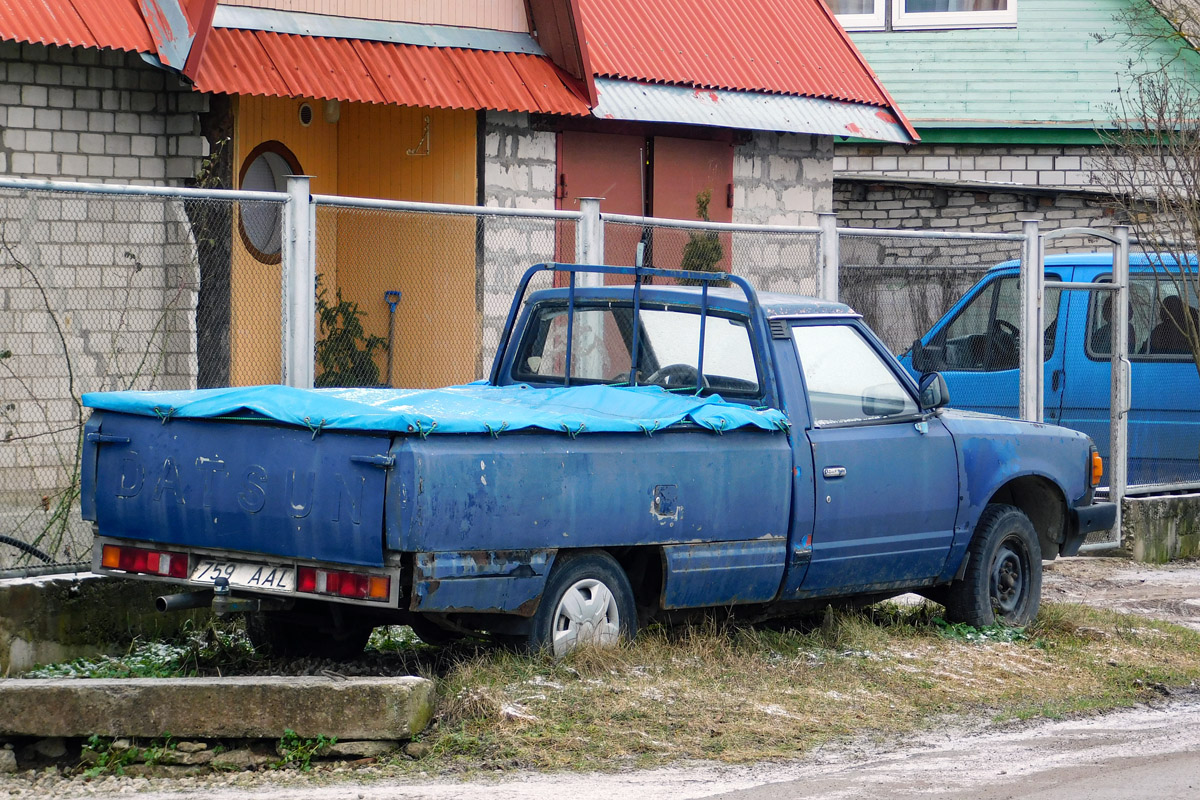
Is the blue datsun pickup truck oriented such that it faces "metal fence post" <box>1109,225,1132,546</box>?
yes

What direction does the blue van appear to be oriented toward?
to the viewer's left

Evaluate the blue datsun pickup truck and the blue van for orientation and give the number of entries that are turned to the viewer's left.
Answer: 1

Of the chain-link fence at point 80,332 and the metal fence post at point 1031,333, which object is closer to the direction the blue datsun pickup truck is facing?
the metal fence post

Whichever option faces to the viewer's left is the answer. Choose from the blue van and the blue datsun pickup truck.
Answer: the blue van

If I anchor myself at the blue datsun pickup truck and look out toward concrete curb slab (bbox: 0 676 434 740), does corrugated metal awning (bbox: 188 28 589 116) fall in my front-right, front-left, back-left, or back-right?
back-right

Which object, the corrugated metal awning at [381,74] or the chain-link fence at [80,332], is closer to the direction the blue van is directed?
the corrugated metal awning

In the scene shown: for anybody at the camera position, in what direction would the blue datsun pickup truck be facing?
facing away from the viewer and to the right of the viewer

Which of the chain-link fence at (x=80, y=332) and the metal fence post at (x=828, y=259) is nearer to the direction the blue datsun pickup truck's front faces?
the metal fence post
